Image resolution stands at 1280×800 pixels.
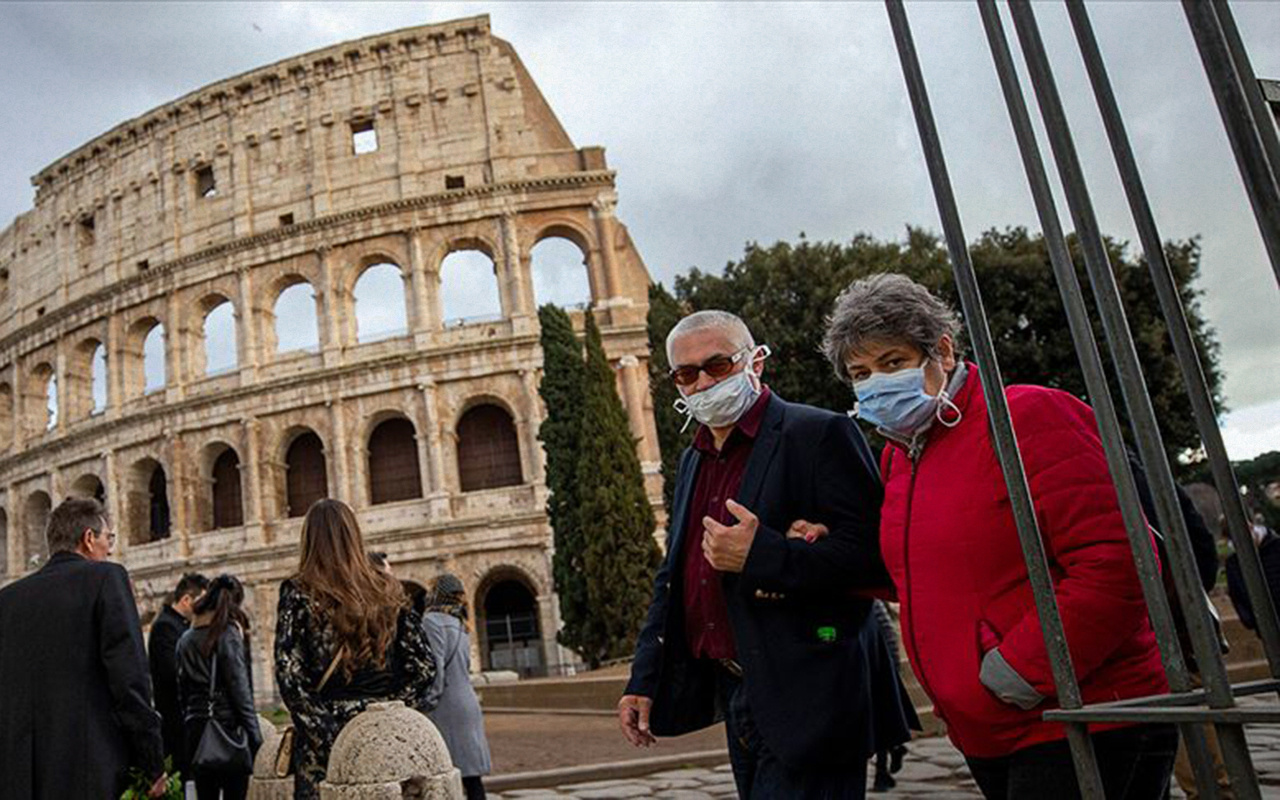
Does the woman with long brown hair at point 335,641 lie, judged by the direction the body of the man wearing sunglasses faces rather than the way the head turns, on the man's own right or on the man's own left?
on the man's own right

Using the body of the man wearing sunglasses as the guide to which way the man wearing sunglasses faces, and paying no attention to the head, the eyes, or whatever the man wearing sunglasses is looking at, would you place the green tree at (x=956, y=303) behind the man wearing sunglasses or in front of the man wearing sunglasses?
behind

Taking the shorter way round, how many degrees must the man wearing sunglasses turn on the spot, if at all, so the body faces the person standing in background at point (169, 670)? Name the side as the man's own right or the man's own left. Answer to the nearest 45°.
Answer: approximately 90° to the man's own right

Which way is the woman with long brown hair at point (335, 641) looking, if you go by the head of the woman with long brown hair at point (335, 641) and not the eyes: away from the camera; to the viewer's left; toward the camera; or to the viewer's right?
away from the camera

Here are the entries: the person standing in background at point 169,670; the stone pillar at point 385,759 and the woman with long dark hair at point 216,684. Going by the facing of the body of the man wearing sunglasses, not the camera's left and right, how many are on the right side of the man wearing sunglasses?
3

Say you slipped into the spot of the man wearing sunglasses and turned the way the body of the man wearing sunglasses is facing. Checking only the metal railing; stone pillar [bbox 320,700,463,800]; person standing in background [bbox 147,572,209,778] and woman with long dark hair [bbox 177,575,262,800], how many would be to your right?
3

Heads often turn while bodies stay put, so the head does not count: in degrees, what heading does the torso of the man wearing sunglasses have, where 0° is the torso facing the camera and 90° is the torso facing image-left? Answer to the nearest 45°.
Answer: approximately 45°

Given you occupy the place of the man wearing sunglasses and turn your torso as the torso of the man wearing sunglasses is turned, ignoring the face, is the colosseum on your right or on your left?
on your right

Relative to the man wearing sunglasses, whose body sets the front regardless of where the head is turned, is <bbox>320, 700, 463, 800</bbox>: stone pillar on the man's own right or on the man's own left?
on the man's own right

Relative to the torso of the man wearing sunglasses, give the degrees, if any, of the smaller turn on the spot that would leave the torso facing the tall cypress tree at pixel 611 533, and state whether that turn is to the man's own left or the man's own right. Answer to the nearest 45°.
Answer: approximately 135° to the man's own right

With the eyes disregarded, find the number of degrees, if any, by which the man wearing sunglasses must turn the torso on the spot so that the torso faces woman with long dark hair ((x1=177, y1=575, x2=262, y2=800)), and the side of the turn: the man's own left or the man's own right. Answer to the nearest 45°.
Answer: approximately 90° to the man's own right

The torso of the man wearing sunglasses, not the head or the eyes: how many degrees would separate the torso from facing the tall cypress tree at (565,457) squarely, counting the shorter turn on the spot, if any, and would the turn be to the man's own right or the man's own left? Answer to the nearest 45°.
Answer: approximately 135° to the man's own right

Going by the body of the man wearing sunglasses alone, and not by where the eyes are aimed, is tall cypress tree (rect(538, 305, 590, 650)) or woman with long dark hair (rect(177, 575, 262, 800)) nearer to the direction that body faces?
the woman with long dark hair

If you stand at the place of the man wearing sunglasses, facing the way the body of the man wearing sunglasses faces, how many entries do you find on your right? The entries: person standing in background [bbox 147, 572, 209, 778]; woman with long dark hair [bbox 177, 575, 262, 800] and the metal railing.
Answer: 2

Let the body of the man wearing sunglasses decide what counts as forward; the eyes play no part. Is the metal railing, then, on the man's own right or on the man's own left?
on the man's own left
